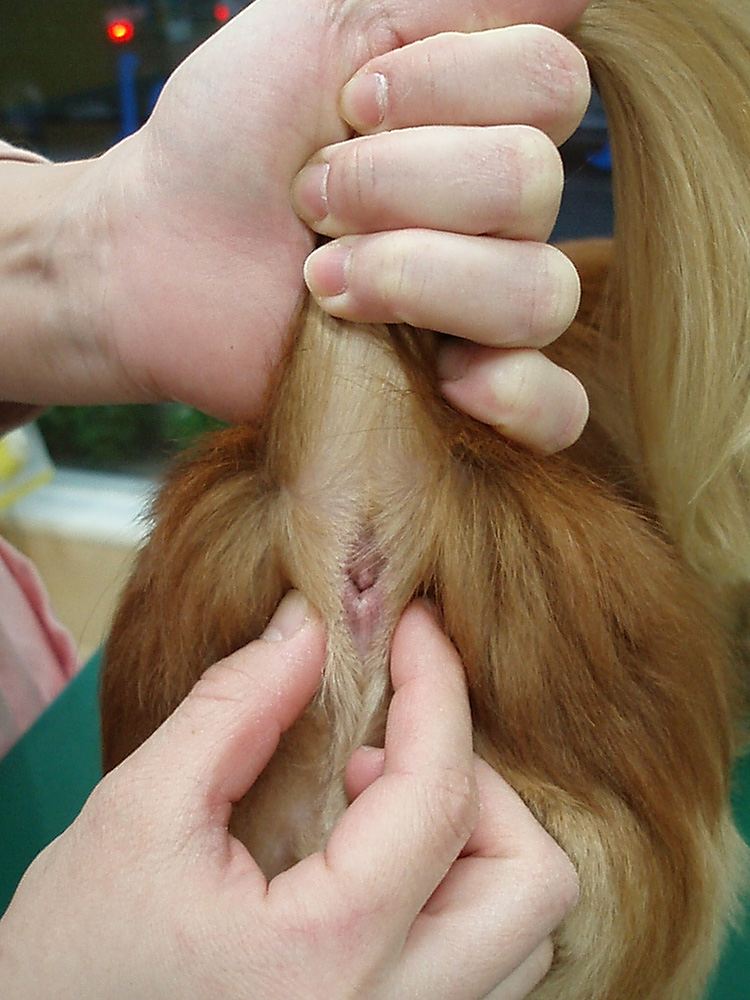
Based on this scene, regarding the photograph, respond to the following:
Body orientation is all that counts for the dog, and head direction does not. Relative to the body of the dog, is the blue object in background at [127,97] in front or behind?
in front

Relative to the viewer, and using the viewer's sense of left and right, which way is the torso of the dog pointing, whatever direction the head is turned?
facing away from the viewer
